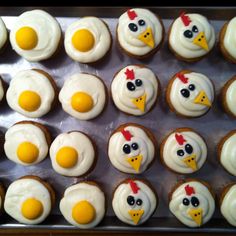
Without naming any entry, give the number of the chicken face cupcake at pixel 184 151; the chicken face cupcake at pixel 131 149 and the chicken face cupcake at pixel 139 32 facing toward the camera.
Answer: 3

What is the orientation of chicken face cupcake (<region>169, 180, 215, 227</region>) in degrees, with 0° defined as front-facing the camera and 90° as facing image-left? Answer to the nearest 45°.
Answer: approximately 0°

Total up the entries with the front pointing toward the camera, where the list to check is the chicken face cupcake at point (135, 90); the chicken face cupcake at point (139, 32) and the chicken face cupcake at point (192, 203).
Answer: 3

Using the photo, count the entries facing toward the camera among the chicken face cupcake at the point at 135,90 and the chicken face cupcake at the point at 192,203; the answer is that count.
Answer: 2

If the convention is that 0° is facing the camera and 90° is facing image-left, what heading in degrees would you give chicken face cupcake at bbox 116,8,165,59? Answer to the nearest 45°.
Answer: approximately 0°
